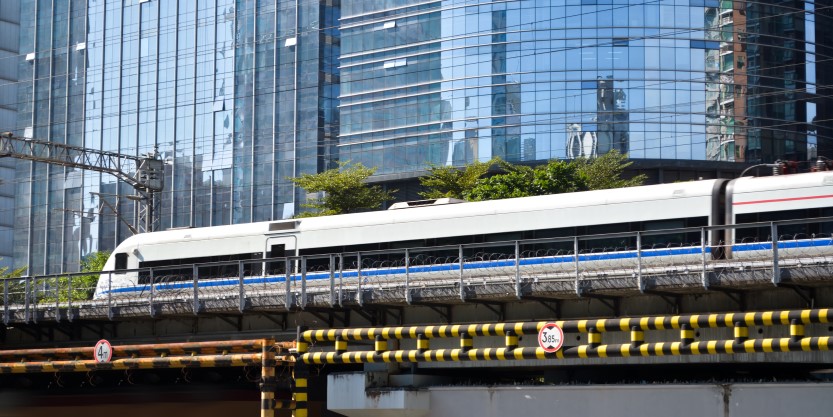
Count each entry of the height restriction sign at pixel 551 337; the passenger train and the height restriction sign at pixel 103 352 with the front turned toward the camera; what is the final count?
2

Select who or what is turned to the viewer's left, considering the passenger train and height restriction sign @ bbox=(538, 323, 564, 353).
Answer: the passenger train

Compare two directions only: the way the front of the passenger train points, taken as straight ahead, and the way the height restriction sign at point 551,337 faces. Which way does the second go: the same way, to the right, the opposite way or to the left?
to the left

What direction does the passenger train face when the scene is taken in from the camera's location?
facing to the left of the viewer

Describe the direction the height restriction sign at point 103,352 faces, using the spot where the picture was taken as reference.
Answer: facing the viewer

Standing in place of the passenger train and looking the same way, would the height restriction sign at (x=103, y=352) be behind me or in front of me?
in front

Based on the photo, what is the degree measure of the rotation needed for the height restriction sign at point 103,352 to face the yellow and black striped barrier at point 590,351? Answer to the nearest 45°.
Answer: approximately 45° to its left

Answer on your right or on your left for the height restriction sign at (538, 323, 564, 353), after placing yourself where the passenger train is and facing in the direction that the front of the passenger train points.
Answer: on your left

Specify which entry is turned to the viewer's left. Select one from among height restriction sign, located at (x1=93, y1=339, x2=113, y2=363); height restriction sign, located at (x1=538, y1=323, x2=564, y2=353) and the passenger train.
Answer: the passenger train

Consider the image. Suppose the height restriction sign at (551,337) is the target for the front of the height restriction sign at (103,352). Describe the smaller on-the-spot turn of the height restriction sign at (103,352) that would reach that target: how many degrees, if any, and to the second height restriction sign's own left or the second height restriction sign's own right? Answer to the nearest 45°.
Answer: approximately 45° to the second height restriction sign's own left

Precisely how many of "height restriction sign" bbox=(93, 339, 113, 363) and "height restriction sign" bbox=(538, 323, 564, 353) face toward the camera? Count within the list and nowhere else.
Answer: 2

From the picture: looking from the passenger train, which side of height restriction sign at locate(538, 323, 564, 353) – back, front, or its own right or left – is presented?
back

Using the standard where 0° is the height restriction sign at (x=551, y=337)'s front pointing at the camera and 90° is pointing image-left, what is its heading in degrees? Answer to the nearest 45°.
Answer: approximately 0°
